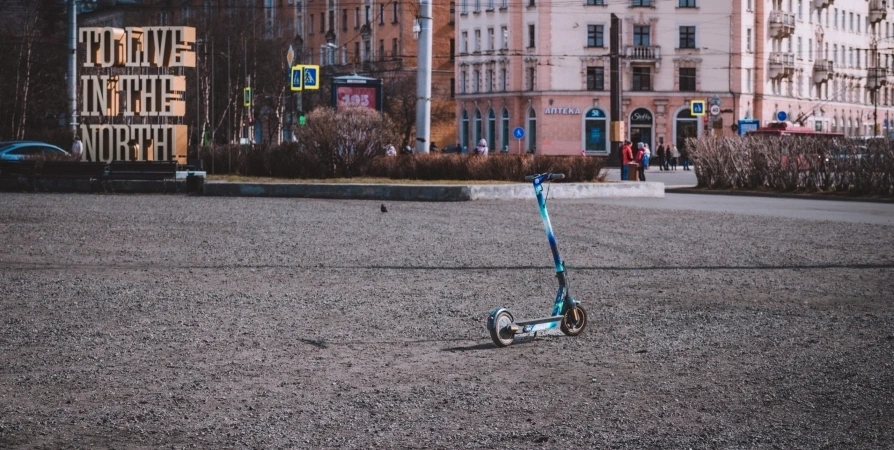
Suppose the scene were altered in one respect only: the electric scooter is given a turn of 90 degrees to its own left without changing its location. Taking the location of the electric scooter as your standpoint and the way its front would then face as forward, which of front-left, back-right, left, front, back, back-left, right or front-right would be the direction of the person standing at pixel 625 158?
front-right

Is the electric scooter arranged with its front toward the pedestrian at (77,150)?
no

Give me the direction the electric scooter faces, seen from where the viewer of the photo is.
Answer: facing away from the viewer and to the right of the viewer

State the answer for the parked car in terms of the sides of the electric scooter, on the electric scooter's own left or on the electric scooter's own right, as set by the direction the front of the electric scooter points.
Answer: on the electric scooter's own left

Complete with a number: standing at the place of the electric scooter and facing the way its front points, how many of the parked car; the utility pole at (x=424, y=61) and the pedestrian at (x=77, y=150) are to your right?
0

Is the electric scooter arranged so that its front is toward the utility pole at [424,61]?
no
